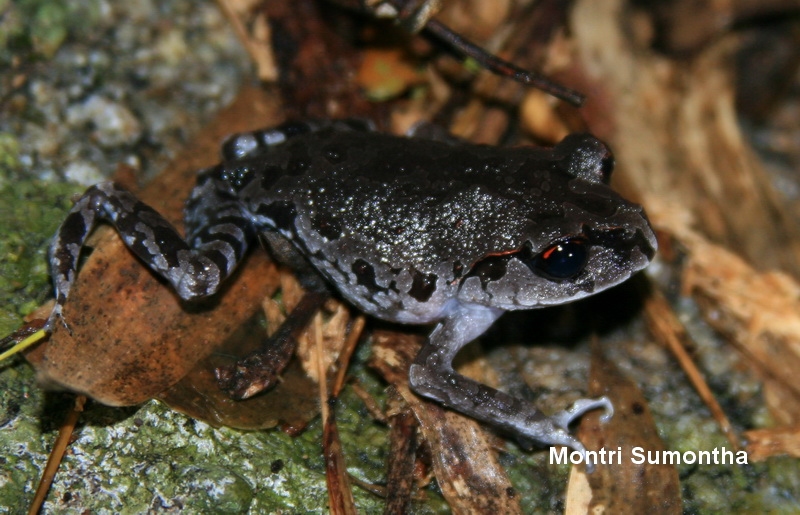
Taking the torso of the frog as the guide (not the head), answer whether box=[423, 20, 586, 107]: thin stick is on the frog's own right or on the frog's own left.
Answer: on the frog's own left

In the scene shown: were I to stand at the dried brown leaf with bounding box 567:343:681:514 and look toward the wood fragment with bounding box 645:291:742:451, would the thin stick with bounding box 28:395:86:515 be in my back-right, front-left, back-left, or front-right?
back-left

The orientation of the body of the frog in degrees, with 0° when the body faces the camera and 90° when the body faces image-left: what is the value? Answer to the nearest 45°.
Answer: approximately 270°
